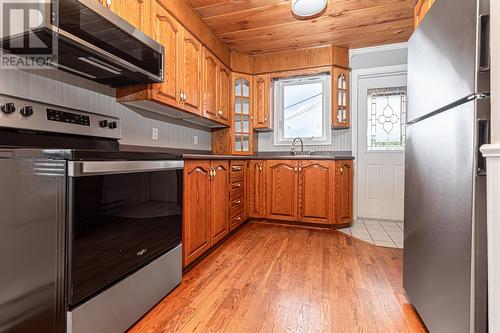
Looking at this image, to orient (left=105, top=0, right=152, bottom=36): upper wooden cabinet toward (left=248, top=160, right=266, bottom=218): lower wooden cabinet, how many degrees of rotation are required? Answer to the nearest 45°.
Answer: approximately 90° to its left

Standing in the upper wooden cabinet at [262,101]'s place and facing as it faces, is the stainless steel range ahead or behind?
ahead

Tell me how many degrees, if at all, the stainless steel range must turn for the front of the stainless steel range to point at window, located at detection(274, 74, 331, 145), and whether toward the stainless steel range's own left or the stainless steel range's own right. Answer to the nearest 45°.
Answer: approximately 90° to the stainless steel range's own left

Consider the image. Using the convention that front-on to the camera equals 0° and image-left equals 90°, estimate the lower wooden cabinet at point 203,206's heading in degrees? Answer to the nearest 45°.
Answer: approximately 315°

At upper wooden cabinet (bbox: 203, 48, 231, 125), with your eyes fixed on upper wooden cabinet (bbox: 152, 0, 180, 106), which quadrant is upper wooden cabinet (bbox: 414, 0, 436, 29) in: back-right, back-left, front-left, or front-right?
front-left

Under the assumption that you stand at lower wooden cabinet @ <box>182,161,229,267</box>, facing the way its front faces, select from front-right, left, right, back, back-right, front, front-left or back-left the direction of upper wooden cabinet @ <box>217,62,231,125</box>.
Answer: back-left

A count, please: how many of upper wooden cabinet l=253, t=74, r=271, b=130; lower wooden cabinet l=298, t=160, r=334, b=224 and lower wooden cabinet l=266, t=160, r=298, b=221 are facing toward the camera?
3

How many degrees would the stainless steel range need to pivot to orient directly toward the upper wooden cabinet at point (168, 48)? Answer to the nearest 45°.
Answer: approximately 90° to its left

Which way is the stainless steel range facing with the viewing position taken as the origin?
facing the viewer and to the right of the viewer

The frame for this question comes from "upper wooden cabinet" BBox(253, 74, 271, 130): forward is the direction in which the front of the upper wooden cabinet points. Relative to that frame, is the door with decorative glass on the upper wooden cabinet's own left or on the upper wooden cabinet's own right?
on the upper wooden cabinet's own left

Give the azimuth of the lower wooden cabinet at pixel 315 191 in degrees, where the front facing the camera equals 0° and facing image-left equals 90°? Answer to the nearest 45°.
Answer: approximately 0°

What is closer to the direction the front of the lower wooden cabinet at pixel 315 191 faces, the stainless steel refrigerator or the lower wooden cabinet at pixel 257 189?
the stainless steel refrigerator

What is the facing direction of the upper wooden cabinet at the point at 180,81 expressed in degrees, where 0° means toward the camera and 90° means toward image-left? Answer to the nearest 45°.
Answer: approximately 315°

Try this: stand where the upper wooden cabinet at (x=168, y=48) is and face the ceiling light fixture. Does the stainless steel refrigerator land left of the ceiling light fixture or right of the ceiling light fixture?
right

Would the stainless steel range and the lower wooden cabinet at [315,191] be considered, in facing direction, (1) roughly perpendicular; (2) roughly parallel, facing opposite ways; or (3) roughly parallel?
roughly perpendicular

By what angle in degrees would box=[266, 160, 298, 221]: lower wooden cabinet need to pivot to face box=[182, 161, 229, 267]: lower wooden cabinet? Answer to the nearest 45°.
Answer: approximately 45° to its right

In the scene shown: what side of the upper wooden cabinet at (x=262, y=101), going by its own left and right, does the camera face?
front

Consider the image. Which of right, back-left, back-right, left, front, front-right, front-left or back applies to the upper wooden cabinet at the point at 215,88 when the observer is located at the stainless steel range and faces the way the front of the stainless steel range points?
left

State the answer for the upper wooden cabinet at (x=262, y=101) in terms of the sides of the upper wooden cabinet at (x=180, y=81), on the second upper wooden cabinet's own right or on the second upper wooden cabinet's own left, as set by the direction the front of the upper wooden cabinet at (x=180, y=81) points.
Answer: on the second upper wooden cabinet's own left
